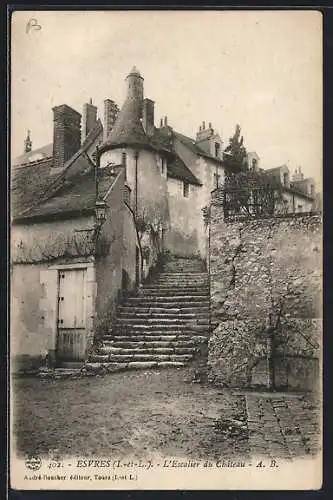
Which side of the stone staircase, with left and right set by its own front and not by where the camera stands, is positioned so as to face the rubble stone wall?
left

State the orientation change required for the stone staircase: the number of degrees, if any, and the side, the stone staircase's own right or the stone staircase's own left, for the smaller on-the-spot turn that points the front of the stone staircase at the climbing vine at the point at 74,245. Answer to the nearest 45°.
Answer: approximately 90° to the stone staircase's own right
